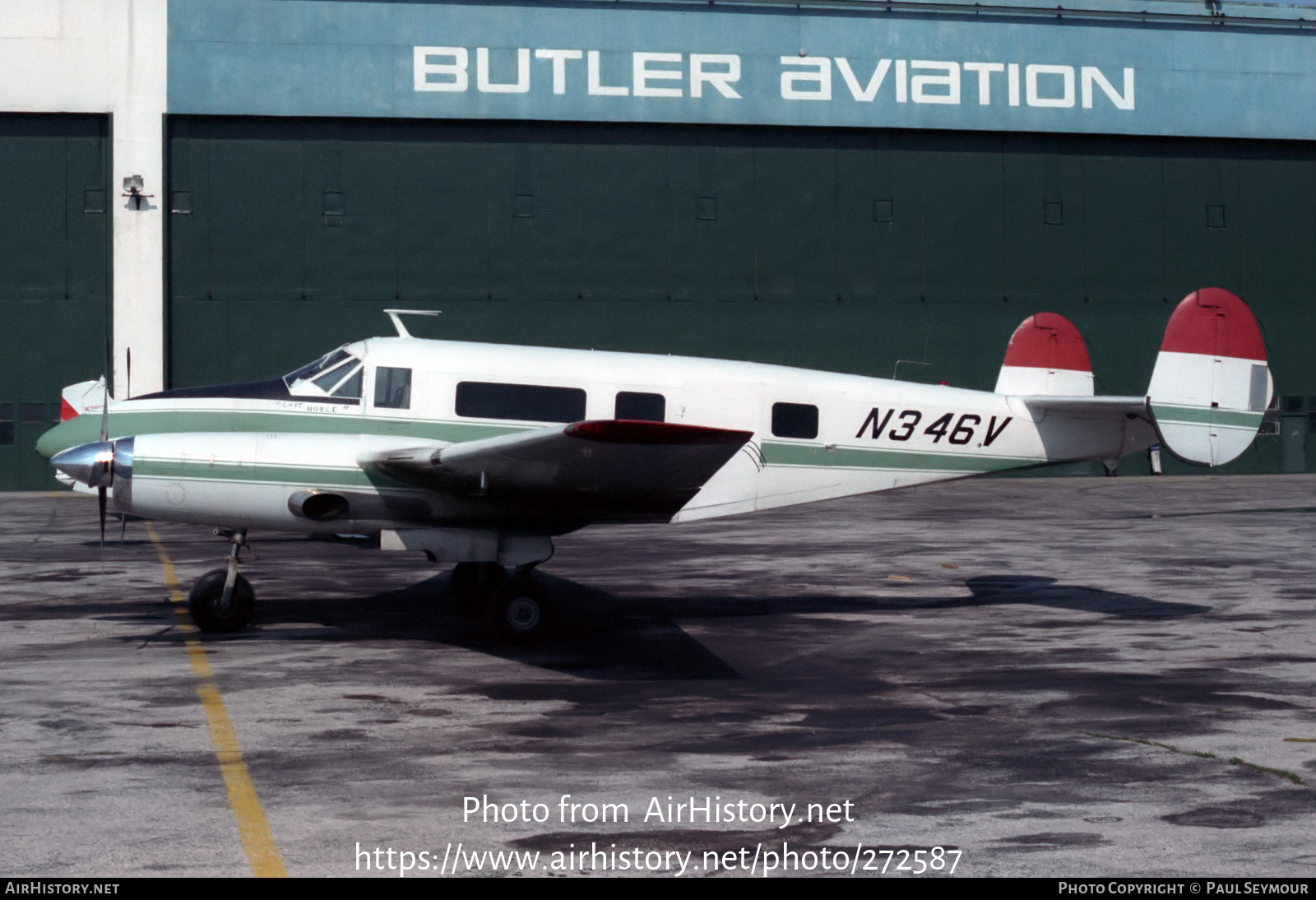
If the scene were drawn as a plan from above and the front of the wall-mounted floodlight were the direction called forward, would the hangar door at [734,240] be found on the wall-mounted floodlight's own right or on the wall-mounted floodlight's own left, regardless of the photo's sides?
on the wall-mounted floodlight's own left

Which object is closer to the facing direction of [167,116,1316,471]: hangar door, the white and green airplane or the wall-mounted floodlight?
the white and green airplane

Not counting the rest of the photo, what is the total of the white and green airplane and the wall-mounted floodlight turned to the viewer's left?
1

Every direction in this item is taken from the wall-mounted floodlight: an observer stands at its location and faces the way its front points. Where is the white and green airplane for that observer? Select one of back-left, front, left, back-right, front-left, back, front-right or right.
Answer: front

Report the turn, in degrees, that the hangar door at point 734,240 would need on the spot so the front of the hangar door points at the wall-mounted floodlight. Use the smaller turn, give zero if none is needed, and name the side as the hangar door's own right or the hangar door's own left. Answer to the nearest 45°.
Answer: approximately 90° to the hangar door's own right

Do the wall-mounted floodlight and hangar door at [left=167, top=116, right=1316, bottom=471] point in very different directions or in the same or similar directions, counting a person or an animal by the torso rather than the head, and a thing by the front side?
same or similar directions

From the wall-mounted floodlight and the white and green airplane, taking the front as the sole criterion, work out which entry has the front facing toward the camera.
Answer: the wall-mounted floodlight

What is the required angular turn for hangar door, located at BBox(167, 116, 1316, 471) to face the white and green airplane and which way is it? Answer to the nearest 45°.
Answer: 0° — it already faces it

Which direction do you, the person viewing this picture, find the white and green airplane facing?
facing to the left of the viewer

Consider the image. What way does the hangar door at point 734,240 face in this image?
toward the camera

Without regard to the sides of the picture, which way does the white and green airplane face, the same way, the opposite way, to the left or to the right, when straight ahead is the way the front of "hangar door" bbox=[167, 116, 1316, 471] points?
to the right

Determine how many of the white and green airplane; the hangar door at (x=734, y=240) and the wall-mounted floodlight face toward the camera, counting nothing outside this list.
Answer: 2

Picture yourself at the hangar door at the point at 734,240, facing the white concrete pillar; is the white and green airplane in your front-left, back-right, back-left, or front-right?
front-left

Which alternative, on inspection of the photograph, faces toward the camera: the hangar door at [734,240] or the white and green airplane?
the hangar door
